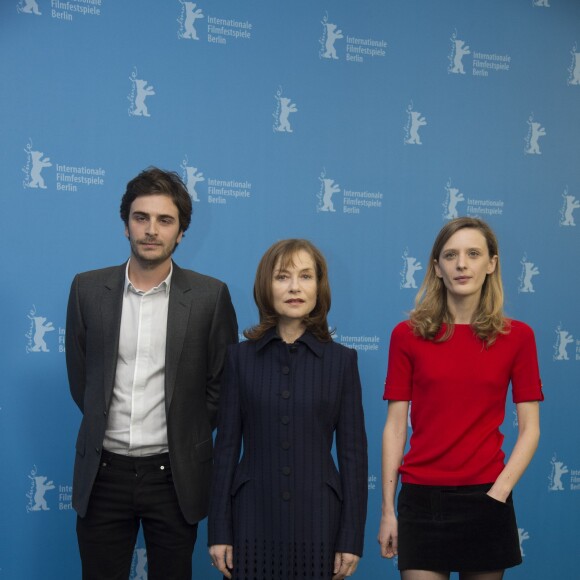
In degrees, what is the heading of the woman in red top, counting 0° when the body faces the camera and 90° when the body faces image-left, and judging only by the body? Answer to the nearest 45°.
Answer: approximately 0°

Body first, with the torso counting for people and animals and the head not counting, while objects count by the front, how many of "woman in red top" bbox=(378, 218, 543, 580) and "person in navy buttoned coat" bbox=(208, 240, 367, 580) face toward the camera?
2
